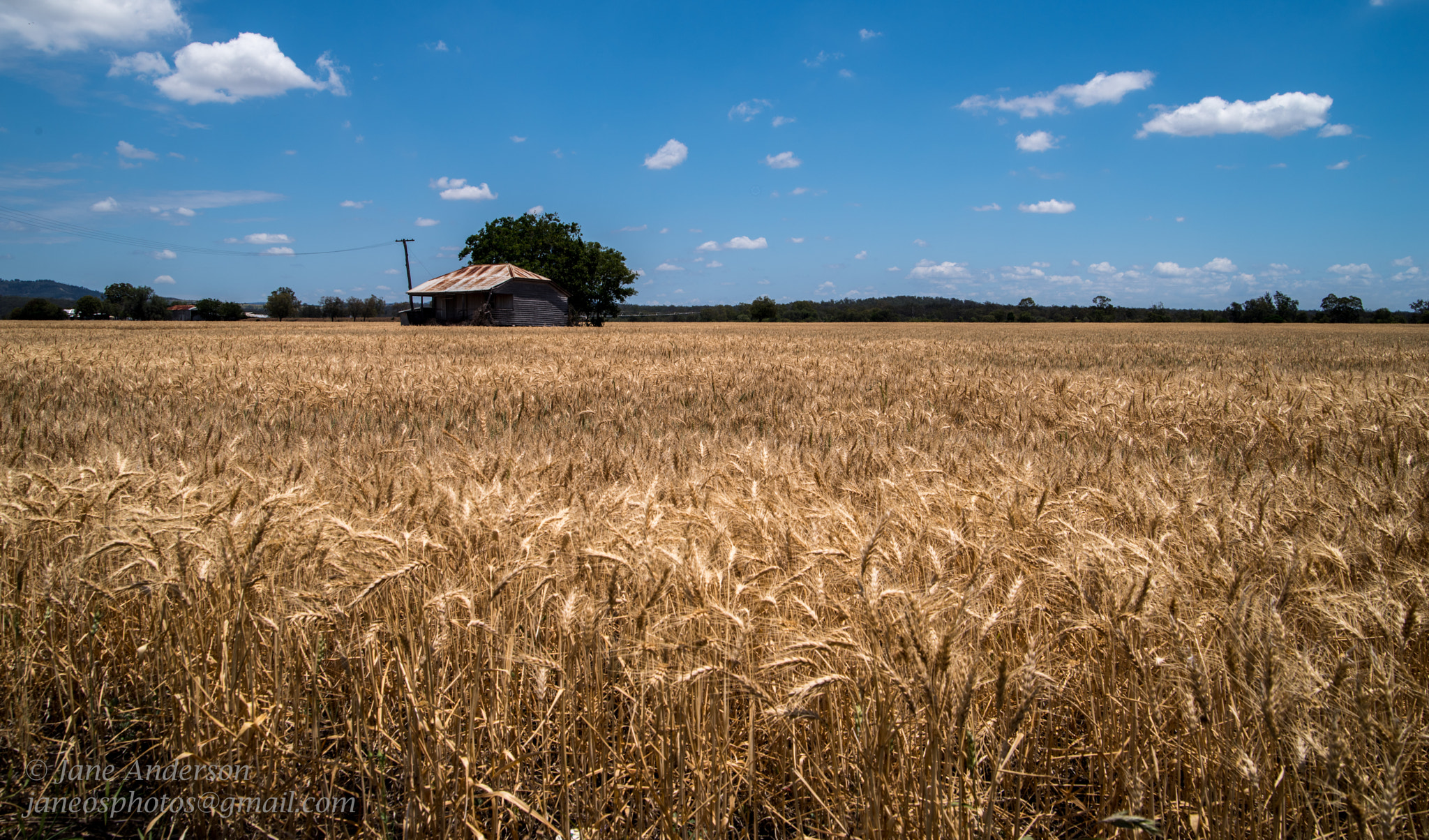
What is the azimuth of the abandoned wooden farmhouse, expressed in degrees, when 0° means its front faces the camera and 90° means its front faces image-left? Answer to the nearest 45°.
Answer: approximately 45°
